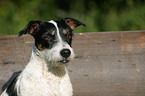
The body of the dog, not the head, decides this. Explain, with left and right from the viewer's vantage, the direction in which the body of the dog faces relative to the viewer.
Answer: facing the viewer and to the right of the viewer
